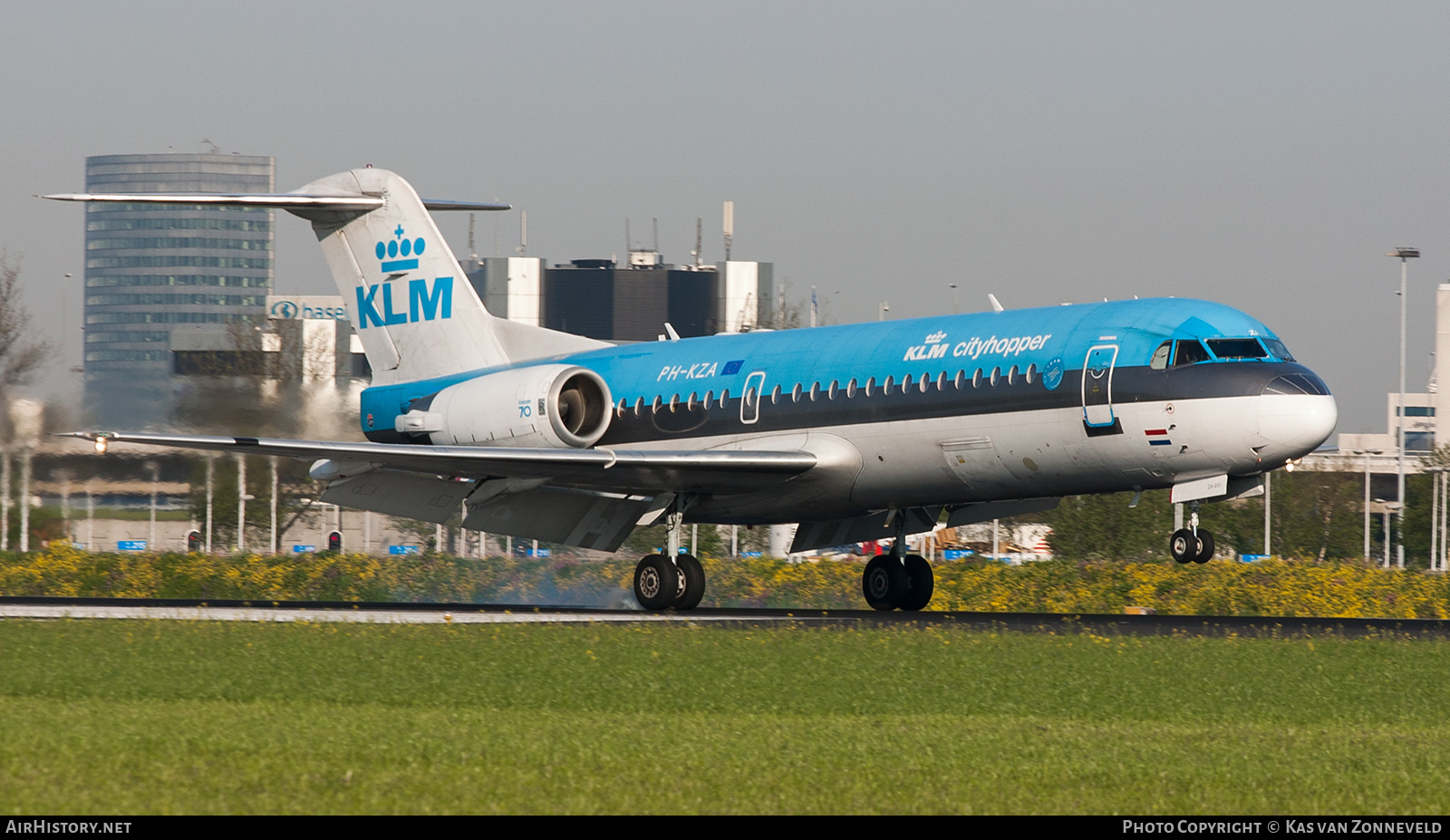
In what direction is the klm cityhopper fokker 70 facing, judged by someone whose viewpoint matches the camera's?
facing the viewer and to the right of the viewer
